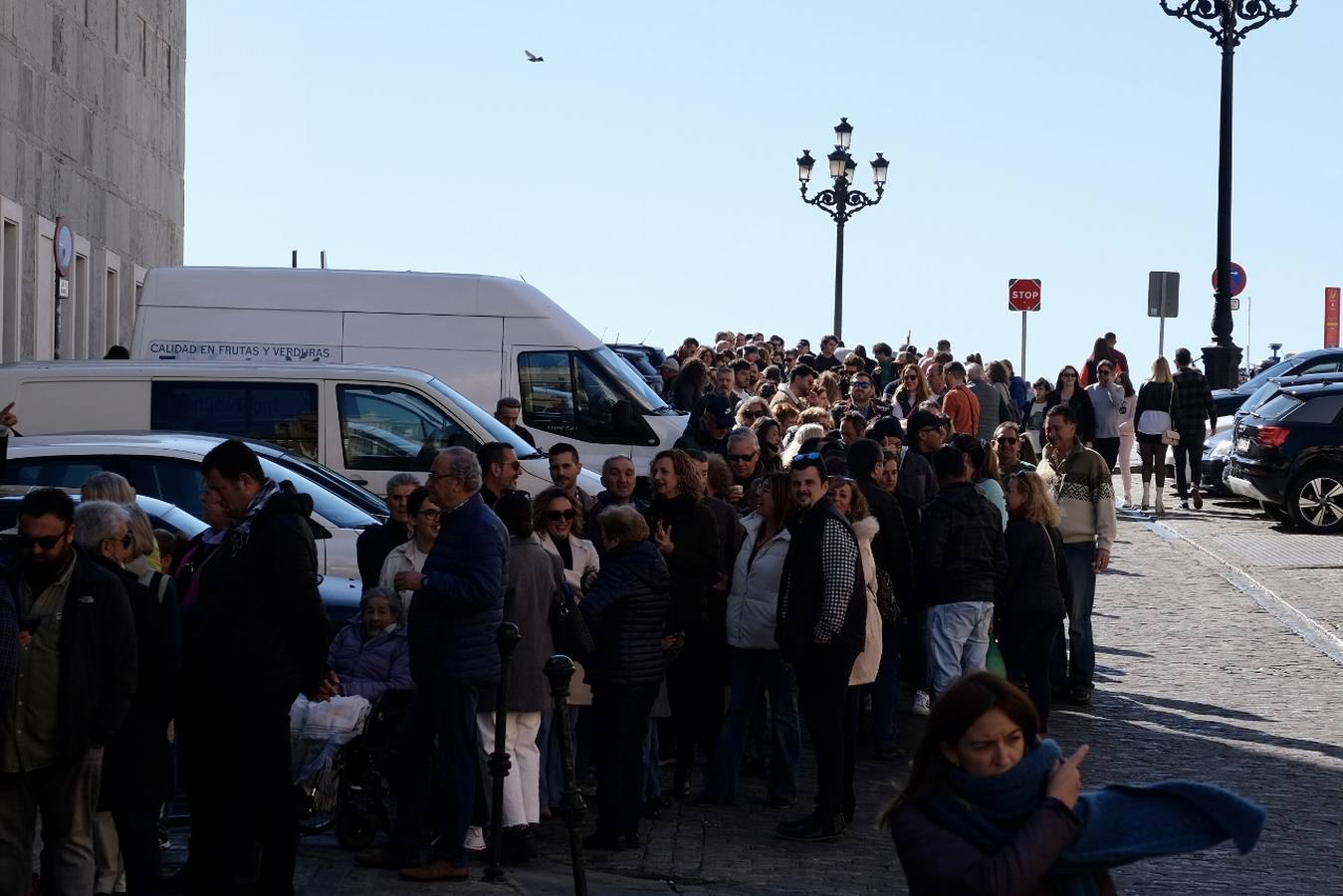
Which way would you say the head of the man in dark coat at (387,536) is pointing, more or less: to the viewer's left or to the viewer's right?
to the viewer's right

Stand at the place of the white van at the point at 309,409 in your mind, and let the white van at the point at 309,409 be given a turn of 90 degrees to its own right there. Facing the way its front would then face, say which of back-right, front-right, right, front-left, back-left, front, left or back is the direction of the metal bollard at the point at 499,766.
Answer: front

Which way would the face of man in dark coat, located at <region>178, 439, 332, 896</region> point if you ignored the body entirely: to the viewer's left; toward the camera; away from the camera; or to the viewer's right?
to the viewer's left

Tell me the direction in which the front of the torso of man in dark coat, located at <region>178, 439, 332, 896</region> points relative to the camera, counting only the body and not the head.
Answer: to the viewer's left

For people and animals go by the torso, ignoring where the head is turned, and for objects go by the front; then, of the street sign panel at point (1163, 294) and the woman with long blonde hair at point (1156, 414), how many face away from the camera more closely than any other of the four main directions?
2

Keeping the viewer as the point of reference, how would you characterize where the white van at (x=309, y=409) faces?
facing to the right of the viewer

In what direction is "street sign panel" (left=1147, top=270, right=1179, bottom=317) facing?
away from the camera

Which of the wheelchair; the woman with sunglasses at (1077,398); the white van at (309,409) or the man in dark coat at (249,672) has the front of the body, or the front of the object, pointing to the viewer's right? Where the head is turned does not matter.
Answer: the white van

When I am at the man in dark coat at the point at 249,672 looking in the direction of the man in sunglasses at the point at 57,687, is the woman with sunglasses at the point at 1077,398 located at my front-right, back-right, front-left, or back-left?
back-right

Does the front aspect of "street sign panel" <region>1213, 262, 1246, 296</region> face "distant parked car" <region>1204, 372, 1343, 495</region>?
yes

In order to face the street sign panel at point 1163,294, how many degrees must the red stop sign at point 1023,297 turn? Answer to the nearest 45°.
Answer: approximately 45° to its left

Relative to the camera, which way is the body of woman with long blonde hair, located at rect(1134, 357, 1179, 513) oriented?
away from the camera
